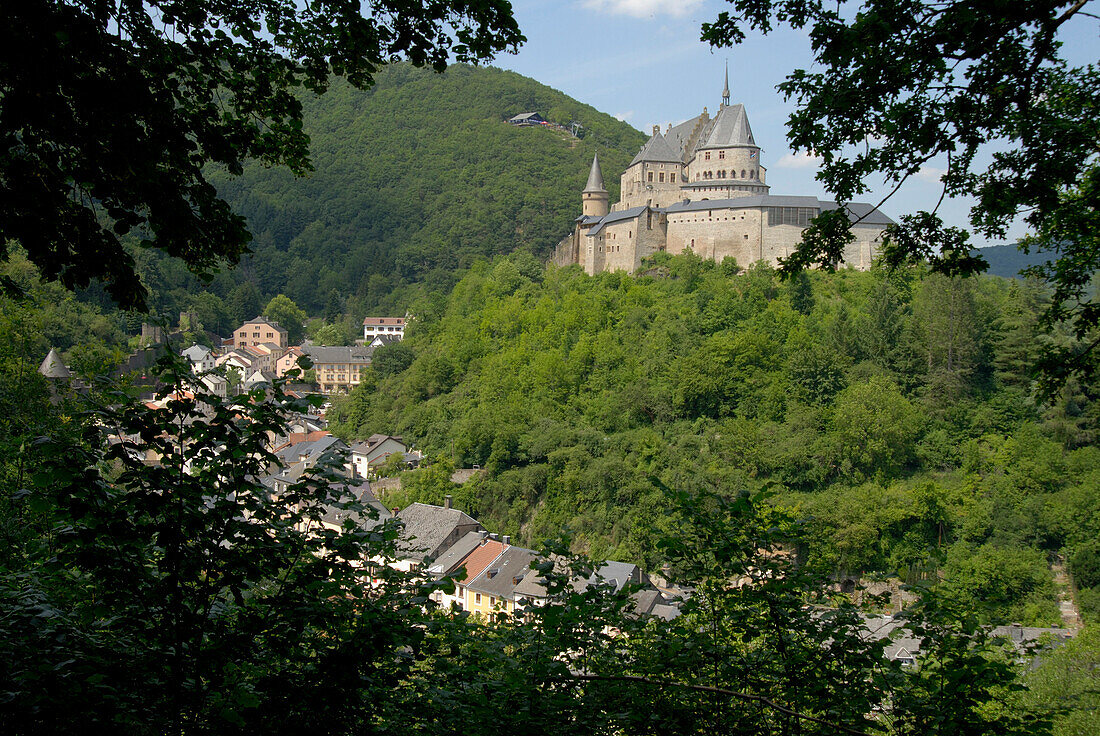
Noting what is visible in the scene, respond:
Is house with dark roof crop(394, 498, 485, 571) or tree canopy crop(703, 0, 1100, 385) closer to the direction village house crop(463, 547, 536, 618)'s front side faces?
the tree canopy

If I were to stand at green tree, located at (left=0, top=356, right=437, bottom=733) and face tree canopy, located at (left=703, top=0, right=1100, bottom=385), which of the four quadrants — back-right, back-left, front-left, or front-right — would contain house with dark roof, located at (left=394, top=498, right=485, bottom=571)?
front-left

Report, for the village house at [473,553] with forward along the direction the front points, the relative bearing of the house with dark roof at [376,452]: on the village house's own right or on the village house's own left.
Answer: on the village house's own right

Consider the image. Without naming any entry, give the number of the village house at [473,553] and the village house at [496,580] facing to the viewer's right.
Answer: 0

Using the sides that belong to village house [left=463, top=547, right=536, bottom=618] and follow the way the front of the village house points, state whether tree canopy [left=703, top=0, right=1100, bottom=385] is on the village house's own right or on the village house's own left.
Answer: on the village house's own left

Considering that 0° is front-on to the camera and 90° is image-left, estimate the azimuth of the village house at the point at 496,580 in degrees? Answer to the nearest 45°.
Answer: approximately 45°

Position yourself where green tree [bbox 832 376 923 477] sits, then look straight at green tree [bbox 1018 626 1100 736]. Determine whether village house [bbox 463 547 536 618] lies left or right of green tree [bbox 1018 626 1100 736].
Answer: right

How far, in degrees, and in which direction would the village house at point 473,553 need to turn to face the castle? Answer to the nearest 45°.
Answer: approximately 180°

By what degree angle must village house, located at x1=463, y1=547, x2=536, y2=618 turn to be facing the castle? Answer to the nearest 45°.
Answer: approximately 180°

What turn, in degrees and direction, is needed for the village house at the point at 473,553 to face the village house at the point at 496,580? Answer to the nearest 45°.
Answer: approximately 45° to its left

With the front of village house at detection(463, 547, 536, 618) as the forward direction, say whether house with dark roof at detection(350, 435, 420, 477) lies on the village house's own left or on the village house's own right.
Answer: on the village house's own right

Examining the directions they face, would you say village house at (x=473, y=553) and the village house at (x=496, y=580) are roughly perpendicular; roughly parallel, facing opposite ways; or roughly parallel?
roughly parallel
